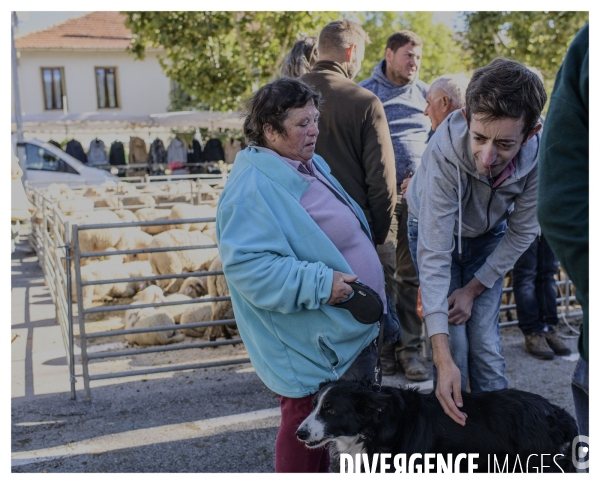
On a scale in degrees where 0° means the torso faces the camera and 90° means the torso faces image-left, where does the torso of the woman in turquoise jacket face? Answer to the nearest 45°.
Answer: approximately 270°

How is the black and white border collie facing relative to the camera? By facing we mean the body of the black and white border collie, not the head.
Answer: to the viewer's left

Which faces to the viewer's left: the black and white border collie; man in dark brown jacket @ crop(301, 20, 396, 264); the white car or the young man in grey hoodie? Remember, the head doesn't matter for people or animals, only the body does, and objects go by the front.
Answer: the black and white border collie

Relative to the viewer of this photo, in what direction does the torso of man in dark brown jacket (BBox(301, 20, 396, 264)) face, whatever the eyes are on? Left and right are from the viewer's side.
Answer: facing away from the viewer and to the right of the viewer
